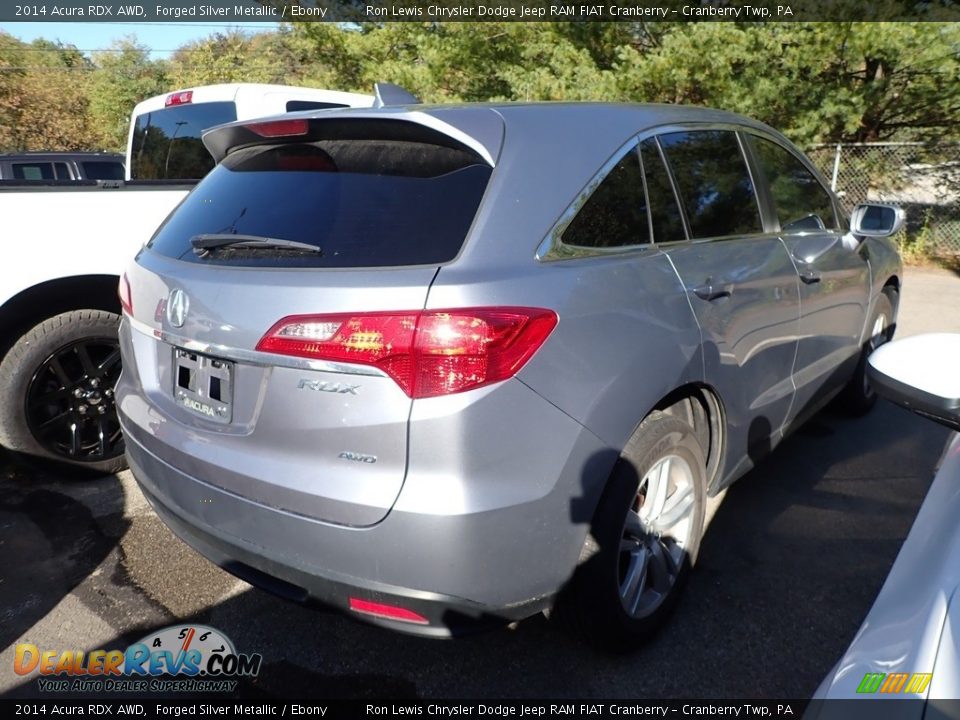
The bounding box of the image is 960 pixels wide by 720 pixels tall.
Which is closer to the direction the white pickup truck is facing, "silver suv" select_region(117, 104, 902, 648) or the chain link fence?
the chain link fence

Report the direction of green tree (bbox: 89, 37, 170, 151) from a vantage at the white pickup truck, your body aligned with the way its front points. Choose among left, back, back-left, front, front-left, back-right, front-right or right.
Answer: front-left

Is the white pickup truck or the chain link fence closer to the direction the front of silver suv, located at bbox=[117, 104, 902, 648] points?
the chain link fence

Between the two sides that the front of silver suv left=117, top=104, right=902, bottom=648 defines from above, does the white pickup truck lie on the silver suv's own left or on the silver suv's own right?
on the silver suv's own left

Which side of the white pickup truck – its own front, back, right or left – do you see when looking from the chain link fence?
front

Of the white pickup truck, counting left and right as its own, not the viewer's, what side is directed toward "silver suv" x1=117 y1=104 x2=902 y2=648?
right

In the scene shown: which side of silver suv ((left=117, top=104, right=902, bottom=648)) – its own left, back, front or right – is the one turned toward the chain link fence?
front

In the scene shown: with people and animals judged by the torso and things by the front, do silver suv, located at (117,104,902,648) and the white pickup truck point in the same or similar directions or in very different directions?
same or similar directions

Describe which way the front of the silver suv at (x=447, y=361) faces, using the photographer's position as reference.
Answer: facing away from the viewer and to the right of the viewer

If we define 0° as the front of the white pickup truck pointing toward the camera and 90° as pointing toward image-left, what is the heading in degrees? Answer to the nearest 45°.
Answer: approximately 225°

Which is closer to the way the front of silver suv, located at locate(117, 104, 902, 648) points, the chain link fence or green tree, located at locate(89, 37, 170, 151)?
the chain link fence
